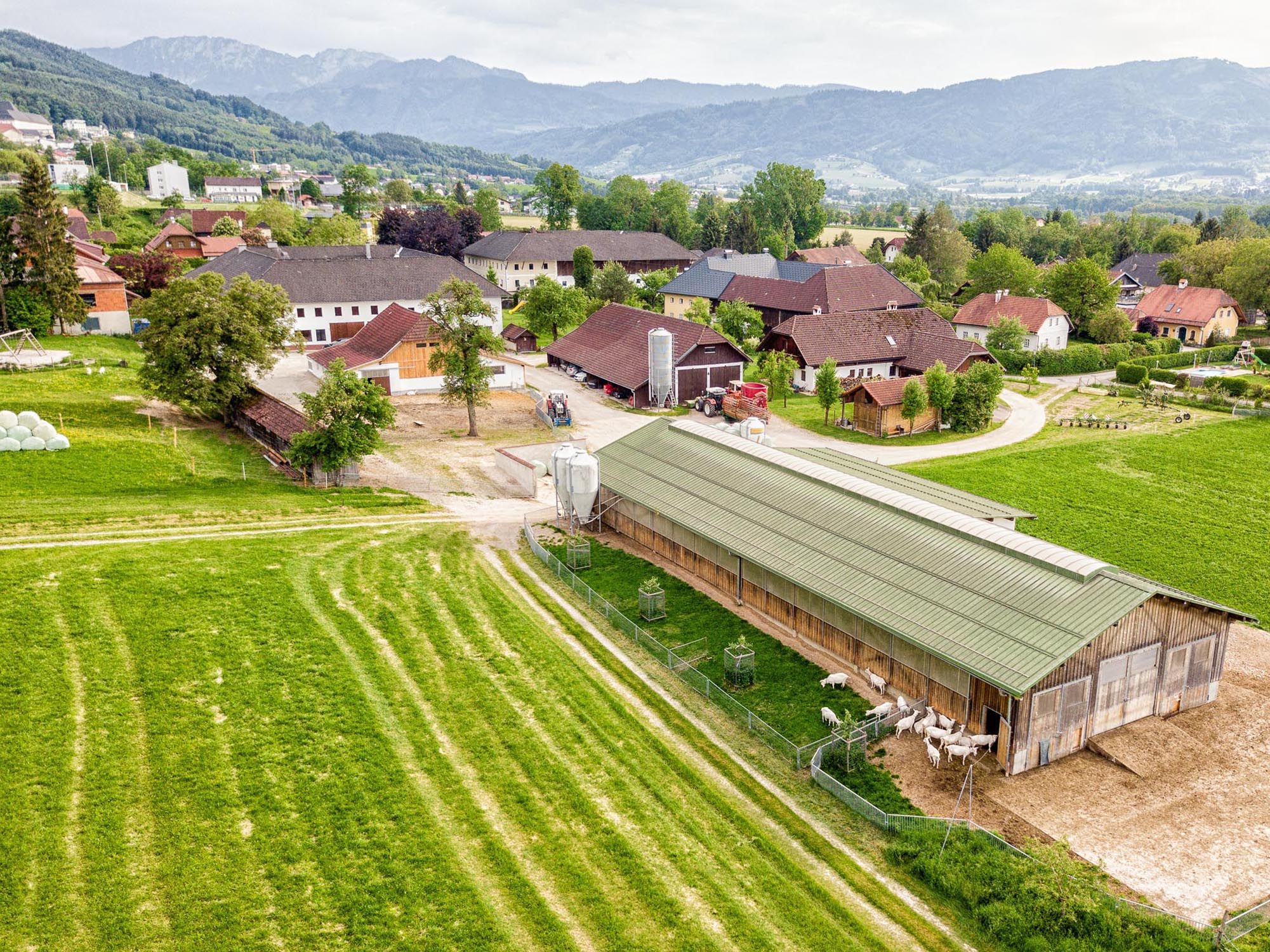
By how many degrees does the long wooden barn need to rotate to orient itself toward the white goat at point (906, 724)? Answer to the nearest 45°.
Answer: approximately 90° to its right

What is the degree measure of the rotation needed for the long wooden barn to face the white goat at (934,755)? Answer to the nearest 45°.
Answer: approximately 45° to its right

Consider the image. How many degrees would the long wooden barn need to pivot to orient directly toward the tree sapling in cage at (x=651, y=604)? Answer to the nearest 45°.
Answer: approximately 135° to its right

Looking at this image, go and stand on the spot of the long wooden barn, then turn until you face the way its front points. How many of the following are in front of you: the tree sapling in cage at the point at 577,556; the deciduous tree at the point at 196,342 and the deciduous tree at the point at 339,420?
0

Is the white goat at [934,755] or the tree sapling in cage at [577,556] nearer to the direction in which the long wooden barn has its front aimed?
the white goat

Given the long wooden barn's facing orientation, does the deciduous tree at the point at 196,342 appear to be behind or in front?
behind

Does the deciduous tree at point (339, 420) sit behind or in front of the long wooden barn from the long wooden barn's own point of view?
behind

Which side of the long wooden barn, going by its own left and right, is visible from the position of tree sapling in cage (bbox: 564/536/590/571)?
right

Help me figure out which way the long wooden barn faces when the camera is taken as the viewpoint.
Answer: facing the viewer and to the right of the viewer
